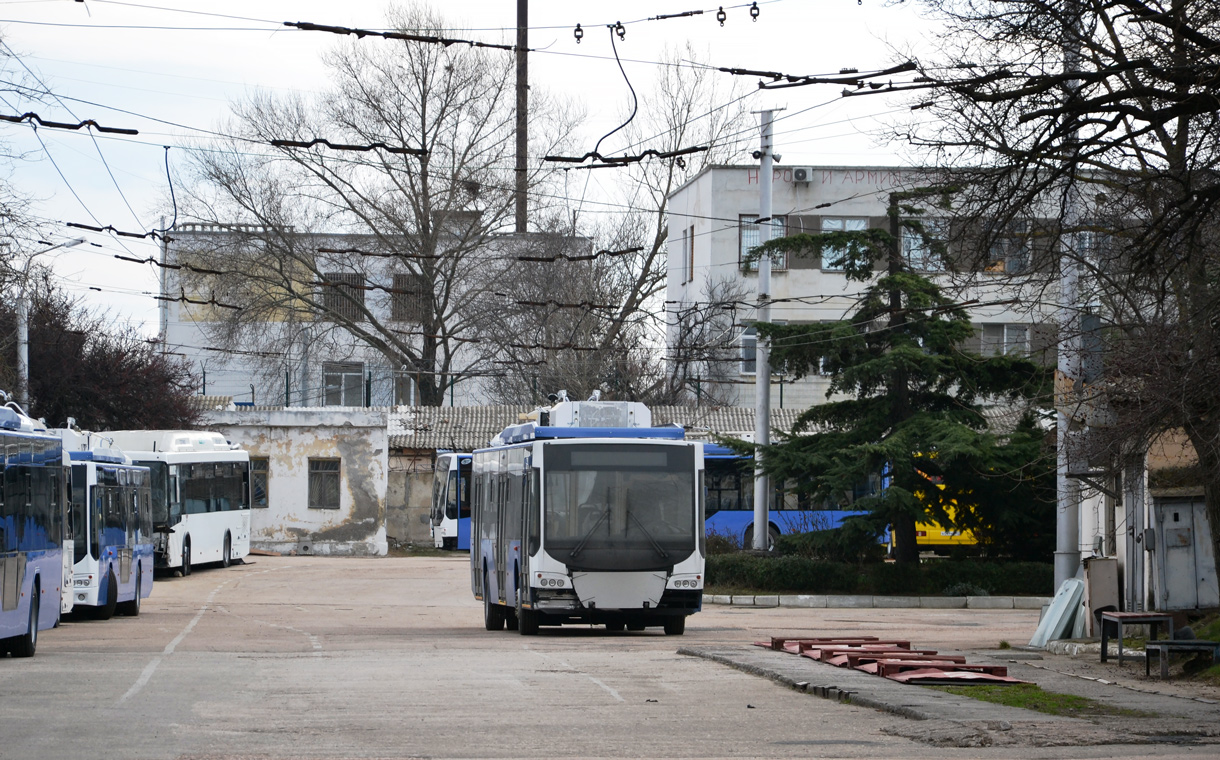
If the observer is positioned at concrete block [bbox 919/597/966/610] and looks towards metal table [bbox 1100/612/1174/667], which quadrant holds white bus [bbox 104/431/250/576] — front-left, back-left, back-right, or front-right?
back-right

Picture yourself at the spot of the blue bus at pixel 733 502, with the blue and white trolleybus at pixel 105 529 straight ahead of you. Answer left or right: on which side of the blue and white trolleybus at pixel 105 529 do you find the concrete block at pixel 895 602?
left

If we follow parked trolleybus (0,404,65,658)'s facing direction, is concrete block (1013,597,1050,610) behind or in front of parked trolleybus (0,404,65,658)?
behind

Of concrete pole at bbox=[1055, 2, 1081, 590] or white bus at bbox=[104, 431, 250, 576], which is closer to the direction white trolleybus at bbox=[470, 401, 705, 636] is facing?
the concrete pole

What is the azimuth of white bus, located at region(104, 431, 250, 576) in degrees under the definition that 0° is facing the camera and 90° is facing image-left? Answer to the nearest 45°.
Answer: approximately 45°

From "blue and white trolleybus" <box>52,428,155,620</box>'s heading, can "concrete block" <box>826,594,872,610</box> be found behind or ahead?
behind

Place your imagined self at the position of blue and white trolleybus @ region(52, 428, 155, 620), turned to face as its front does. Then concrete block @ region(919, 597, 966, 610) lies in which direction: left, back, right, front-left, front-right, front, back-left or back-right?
back-left

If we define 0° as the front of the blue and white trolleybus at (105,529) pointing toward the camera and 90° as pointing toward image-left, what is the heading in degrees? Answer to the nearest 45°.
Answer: approximately 45°

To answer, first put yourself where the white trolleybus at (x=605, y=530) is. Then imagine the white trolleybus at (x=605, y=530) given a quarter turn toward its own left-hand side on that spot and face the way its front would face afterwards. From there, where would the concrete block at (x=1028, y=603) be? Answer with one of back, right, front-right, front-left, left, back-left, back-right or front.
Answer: front-left

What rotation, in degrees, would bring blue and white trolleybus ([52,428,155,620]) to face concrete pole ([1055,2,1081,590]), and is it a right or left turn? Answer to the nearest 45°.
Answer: approximately 90° to its left

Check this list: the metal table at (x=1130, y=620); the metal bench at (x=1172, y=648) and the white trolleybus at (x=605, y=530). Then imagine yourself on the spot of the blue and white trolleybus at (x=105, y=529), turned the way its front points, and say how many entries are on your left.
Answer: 3

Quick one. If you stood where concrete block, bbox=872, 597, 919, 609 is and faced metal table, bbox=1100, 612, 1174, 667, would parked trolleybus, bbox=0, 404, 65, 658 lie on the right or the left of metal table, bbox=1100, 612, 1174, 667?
right

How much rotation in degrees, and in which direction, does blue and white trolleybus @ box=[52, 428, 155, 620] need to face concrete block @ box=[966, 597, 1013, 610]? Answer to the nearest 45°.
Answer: approximately 135° to its left

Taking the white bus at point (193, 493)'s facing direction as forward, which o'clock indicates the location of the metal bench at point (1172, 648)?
The metal bench is roughly at 10 o'clock from the white bus.

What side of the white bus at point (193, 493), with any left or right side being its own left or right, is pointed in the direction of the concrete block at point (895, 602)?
left

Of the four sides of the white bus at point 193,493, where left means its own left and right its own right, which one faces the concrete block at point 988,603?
left
